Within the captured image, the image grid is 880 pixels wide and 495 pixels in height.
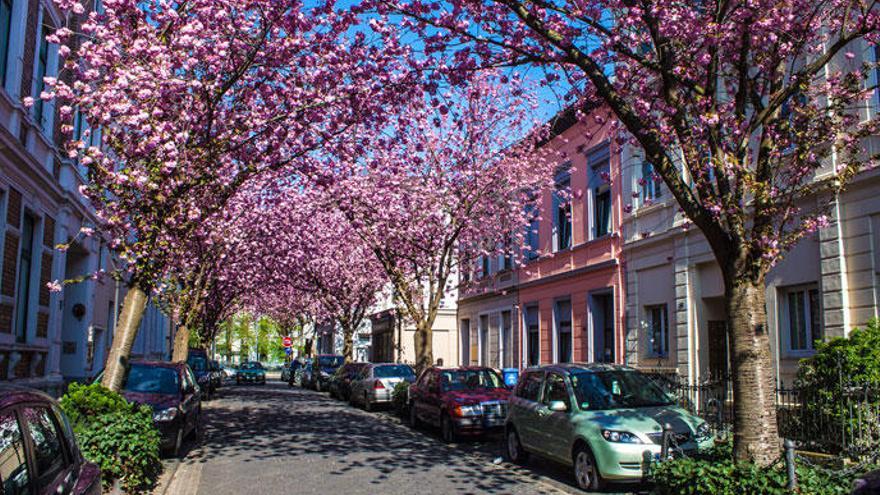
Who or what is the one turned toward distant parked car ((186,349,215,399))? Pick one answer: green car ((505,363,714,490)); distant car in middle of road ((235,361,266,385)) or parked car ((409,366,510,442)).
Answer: distant car in middle of road ((235,361,266,385))

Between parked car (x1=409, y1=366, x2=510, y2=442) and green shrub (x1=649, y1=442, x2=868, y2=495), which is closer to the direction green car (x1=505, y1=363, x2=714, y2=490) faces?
the green shrub

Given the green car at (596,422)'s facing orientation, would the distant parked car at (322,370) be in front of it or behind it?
behind

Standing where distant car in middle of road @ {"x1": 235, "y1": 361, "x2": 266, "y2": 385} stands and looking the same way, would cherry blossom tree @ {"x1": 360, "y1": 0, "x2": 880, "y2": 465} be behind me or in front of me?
in front

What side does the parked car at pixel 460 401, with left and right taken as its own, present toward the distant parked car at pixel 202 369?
back

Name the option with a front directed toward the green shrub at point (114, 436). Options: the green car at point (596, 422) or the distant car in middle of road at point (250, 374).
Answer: the distant car in middle of road

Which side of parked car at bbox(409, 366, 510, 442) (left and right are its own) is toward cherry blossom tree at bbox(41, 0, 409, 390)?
right

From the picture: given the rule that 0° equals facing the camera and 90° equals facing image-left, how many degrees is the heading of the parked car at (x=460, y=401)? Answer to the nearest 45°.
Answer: approximately 315°

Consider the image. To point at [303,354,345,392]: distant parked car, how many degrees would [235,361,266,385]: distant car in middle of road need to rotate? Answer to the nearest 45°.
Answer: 0° — it already faces it

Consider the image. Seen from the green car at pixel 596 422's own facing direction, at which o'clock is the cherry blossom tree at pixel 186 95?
The cherry blossom tree is roughly at 4 o'clock from the green car.
